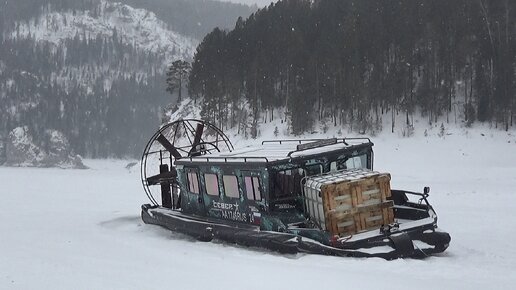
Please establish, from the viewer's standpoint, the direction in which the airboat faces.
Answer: facing the viewer and to the right of the viewer
